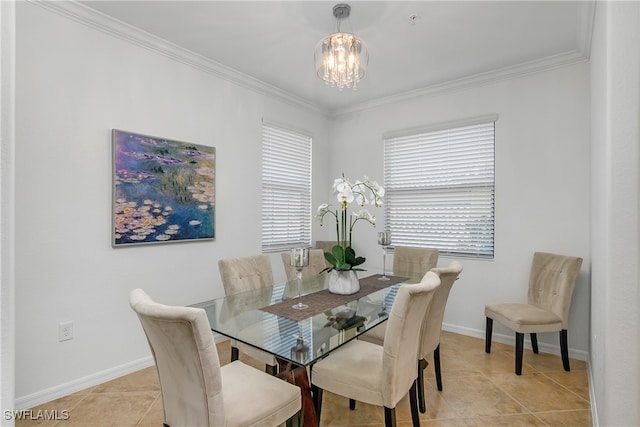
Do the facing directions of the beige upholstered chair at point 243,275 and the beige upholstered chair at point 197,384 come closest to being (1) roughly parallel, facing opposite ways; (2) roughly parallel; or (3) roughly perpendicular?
roughly perpendicular

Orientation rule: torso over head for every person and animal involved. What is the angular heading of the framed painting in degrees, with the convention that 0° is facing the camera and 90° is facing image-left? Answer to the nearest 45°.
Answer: approximately 315°

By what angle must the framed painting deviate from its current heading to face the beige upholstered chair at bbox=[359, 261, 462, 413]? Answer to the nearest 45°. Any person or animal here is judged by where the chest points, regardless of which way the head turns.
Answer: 0° — it already faces it

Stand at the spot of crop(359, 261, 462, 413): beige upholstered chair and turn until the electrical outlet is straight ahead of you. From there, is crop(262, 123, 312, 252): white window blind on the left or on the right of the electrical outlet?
right

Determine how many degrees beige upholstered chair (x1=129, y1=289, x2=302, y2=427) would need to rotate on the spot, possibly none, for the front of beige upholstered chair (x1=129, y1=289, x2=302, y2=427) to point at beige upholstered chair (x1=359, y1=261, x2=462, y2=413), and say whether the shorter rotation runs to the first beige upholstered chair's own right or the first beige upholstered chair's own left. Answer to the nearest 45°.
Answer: approximately 45° to the first beige upholstered chair's own right

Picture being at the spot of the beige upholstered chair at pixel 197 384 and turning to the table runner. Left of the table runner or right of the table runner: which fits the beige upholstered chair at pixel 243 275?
left

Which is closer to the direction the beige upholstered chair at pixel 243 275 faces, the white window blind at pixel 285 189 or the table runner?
the table runner

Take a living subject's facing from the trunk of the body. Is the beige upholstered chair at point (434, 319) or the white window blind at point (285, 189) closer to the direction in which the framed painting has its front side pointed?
the beige upholstered chair
